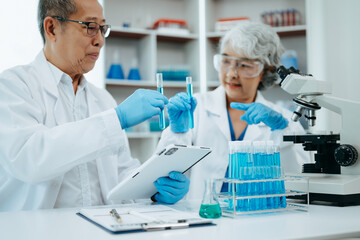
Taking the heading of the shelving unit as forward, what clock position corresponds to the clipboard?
The clipboard is roughly at 12 o'clock from the shelving unit.

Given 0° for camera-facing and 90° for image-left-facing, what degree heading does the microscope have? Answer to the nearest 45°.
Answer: approximately 90°

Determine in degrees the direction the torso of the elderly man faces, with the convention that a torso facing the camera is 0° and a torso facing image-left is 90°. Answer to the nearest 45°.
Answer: approximately 315°

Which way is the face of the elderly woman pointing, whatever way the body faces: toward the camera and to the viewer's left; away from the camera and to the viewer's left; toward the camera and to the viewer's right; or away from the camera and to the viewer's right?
toward the camera and to the viewer's left

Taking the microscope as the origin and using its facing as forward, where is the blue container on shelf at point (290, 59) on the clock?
The blue container on shelf is roughly at 3 o'clock from the microscope.

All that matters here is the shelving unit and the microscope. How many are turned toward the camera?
1

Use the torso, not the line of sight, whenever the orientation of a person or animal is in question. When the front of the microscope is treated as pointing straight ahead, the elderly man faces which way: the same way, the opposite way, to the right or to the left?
the opposite way

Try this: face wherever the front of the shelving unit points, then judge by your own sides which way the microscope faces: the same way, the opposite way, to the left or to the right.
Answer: to the right

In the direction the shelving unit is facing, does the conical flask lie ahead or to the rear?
ahead

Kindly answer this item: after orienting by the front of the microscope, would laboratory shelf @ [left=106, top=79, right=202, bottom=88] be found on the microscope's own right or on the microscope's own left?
on the microscope's own right
